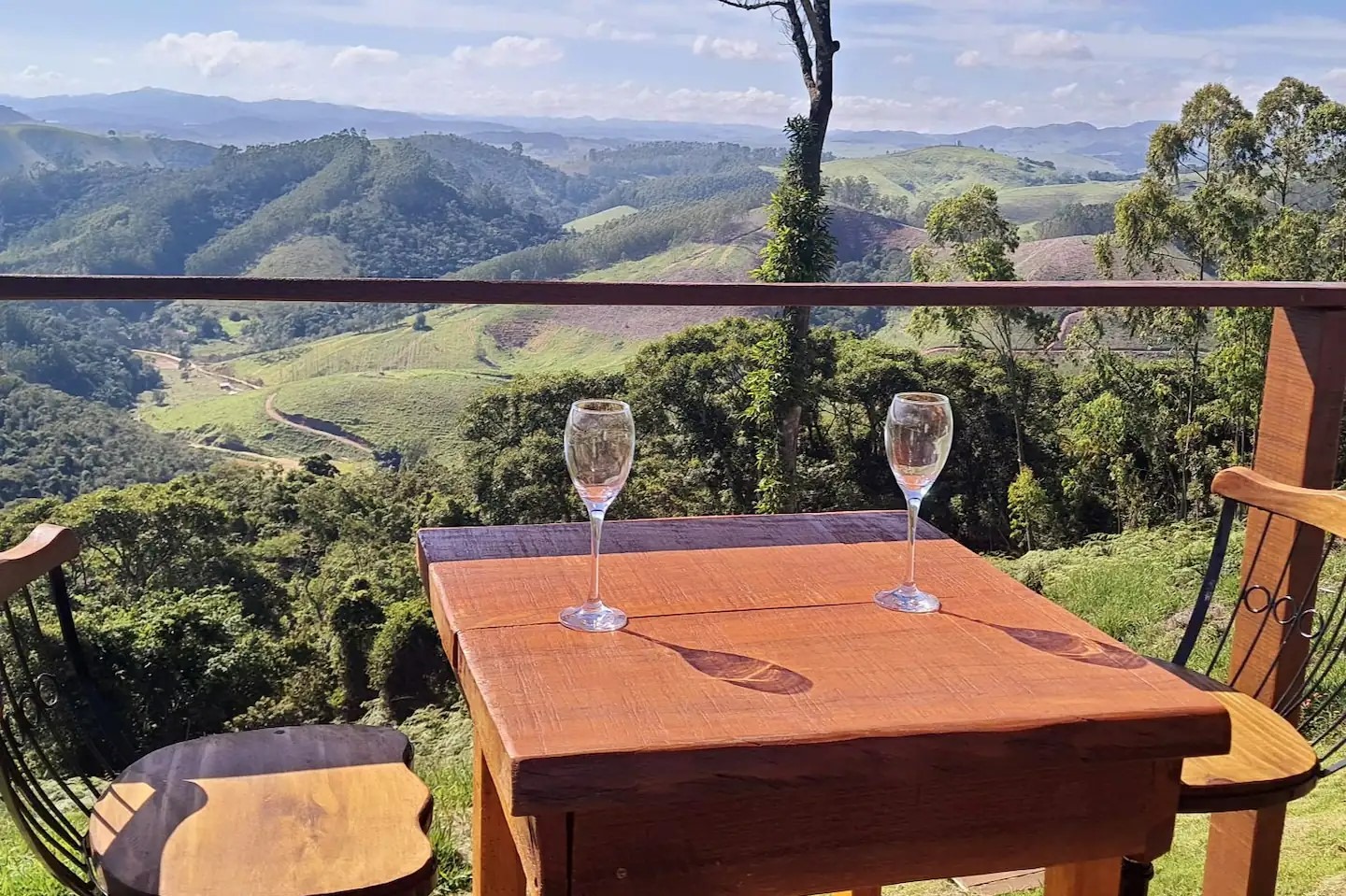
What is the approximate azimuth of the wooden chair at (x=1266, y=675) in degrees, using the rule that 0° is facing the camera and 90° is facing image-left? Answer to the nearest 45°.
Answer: approximately 45°

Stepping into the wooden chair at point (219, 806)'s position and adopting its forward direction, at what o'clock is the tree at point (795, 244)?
The tree is roughly at 10 o'clock from the wooden chair.

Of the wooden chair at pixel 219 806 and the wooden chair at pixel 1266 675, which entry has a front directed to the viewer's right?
the wooden chair at pixel 219 806

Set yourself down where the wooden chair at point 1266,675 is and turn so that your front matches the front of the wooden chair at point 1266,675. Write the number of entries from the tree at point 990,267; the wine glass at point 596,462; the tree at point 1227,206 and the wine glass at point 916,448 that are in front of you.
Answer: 2

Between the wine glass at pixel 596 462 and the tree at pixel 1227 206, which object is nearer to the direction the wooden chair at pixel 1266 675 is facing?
the wine glass

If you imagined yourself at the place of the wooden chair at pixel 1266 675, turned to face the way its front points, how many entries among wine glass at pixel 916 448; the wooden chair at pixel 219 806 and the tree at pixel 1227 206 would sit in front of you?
2

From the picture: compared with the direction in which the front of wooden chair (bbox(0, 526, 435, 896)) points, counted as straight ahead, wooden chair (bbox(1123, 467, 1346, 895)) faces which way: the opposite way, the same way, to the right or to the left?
the opposite way

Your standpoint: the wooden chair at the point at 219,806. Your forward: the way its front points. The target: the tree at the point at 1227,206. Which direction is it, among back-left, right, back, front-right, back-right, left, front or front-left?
front-left

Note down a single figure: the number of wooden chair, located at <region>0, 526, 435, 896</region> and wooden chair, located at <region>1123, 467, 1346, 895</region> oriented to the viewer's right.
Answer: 1

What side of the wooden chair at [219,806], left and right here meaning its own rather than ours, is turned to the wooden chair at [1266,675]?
front

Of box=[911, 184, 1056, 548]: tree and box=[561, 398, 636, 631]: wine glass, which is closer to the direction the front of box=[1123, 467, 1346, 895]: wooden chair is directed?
the wine glass

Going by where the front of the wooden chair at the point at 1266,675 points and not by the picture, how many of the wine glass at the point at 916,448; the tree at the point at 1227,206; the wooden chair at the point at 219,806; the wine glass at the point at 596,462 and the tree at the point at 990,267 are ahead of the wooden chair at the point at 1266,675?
3

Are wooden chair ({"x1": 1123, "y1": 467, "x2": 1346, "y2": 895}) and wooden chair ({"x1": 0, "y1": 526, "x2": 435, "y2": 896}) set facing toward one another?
yes

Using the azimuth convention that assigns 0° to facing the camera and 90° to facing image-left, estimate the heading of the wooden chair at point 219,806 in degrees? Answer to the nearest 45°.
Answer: approximately 270°
